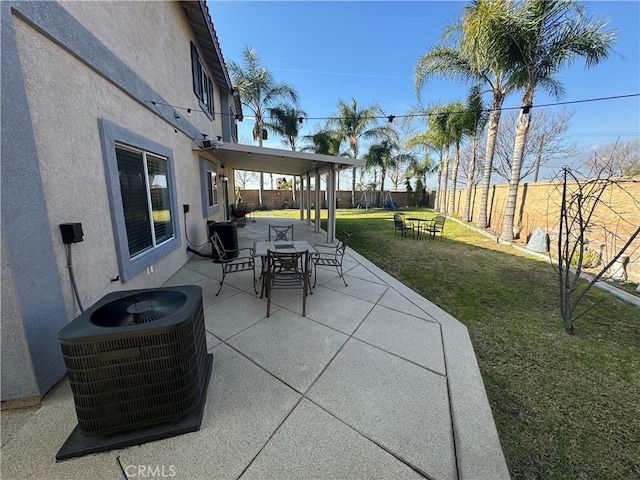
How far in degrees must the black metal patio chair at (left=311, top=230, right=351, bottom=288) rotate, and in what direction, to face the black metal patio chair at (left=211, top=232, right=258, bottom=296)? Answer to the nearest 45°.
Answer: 0° — it already faces it

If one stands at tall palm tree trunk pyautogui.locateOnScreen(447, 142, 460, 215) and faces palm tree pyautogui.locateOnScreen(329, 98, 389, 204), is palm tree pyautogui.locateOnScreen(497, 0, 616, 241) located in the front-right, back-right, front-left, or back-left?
back-left

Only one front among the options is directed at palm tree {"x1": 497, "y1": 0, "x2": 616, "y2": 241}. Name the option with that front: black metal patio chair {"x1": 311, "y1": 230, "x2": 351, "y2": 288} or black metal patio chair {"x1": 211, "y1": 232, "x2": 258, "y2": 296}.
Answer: black metal patio chair {"x1": 211, "y1": 232, "x2": 258, "y2": 296}

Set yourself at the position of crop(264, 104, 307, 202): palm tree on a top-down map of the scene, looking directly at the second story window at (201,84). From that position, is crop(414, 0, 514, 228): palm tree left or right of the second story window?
left

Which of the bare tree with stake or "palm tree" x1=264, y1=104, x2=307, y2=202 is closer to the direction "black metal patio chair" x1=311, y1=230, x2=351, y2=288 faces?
the palm tree

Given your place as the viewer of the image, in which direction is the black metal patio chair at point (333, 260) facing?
facing to the left of the viewer

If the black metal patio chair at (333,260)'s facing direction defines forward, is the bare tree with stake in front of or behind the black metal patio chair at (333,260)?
behind

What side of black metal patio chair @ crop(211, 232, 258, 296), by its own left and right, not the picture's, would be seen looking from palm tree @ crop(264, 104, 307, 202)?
left

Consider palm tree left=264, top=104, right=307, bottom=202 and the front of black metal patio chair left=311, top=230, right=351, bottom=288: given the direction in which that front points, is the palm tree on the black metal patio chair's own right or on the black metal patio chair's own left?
on the black metal patio chair's own right

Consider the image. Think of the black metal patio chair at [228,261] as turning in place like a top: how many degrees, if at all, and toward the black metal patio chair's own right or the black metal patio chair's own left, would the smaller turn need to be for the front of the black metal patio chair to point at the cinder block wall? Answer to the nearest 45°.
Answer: approximately 90° to the black metal patio chair's own left

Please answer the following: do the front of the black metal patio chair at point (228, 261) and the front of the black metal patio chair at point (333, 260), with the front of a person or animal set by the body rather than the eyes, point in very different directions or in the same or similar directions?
very different directions

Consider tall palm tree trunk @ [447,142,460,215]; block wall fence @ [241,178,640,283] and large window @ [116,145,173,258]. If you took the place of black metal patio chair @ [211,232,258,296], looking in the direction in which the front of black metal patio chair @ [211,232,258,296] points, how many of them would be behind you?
1

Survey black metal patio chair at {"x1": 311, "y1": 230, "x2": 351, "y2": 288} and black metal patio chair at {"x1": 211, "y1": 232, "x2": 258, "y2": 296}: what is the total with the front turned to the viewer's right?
1

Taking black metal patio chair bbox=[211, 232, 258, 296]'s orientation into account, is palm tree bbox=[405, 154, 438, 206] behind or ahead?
ahead

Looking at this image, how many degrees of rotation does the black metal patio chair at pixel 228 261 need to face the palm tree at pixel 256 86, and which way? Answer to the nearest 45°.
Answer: approximately 90° to its left

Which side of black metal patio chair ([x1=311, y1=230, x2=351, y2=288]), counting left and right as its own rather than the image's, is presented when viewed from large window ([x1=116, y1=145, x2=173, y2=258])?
front

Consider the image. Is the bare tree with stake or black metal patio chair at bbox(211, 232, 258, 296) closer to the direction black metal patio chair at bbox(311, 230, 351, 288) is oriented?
the black metal patio chair

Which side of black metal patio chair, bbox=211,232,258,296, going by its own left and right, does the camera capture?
right
